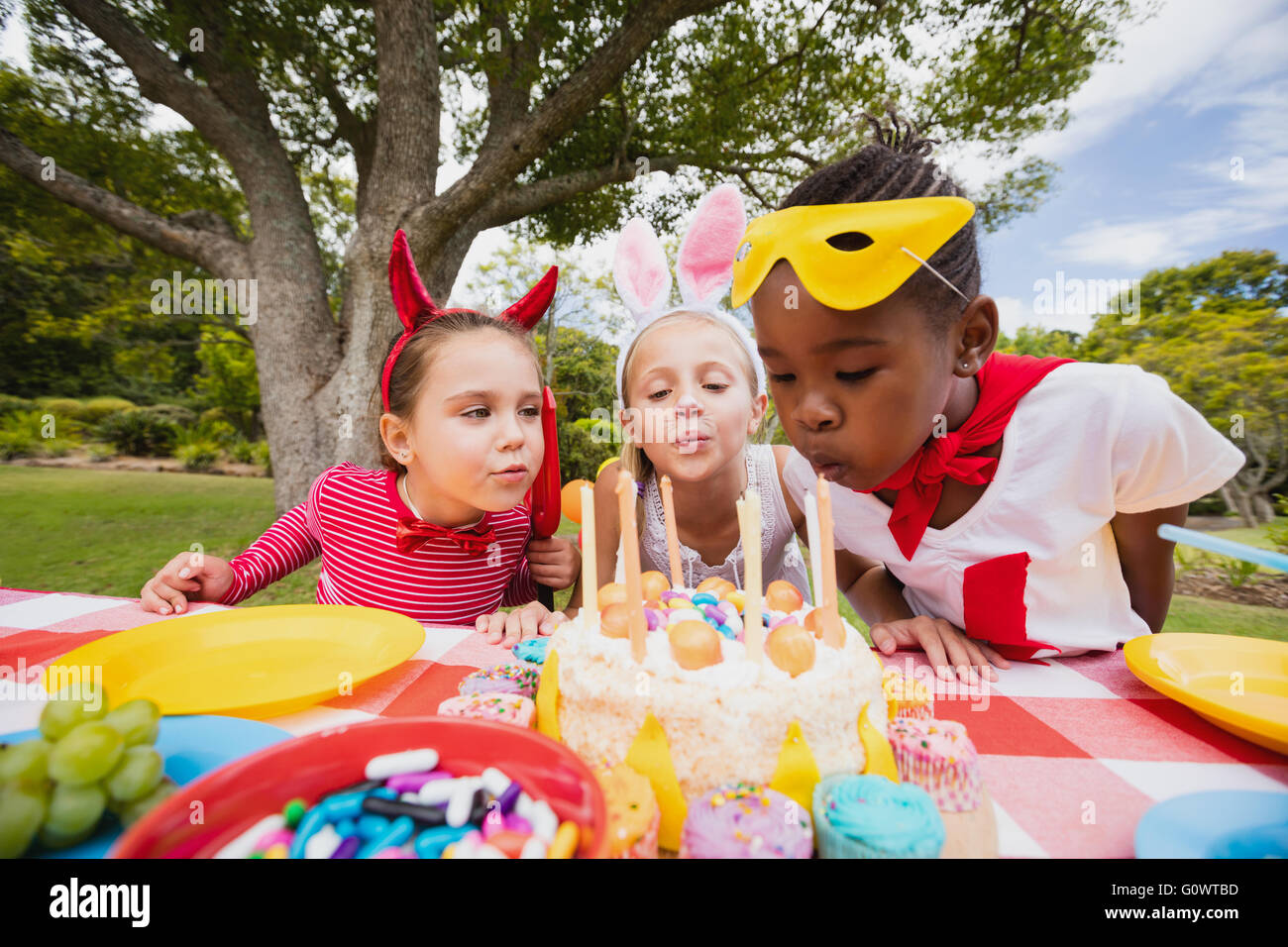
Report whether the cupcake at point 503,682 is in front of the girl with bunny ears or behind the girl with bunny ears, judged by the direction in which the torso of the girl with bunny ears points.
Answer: in front

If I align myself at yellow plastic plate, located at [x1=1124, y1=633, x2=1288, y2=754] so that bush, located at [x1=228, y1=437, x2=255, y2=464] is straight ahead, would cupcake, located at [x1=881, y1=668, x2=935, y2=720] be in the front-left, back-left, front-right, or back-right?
front-left

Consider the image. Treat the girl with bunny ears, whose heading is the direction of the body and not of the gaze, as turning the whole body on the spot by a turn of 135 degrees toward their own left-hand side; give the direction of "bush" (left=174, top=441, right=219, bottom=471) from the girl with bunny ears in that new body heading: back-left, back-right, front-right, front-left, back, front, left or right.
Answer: left

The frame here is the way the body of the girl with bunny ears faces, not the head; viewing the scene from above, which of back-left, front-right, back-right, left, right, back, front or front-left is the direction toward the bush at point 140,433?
back-right

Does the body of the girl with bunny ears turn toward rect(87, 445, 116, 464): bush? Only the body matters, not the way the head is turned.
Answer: no

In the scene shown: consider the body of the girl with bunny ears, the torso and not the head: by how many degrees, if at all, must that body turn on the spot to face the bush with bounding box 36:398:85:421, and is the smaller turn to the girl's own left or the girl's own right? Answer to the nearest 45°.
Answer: approximately 135° to the girl's own right

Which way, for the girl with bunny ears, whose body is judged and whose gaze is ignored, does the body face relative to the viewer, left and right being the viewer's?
facing the viewer

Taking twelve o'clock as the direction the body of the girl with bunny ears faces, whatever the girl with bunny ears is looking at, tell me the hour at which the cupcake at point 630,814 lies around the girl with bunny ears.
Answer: The cupcake is roughly at 12 o'clock from the girl with bunny ears.

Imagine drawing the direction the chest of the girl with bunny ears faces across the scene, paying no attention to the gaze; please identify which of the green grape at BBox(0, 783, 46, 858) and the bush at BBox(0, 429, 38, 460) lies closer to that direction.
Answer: the green grape

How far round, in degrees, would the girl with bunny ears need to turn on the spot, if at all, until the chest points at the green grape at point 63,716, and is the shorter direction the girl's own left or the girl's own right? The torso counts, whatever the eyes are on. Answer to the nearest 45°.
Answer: approximately 45° to the girl's own right

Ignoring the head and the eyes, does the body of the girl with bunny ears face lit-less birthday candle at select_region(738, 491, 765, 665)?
yes

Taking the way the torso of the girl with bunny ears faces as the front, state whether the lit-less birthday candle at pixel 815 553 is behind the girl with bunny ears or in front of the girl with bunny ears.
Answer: in front

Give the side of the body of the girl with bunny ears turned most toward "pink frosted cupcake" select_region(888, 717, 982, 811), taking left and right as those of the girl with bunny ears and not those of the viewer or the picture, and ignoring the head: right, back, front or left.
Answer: front

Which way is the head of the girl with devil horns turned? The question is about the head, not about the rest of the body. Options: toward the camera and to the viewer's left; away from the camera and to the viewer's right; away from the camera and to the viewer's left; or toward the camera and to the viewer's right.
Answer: toward the camera and to the viewer's right

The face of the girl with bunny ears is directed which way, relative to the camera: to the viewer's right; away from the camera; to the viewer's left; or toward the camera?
toward the camera
